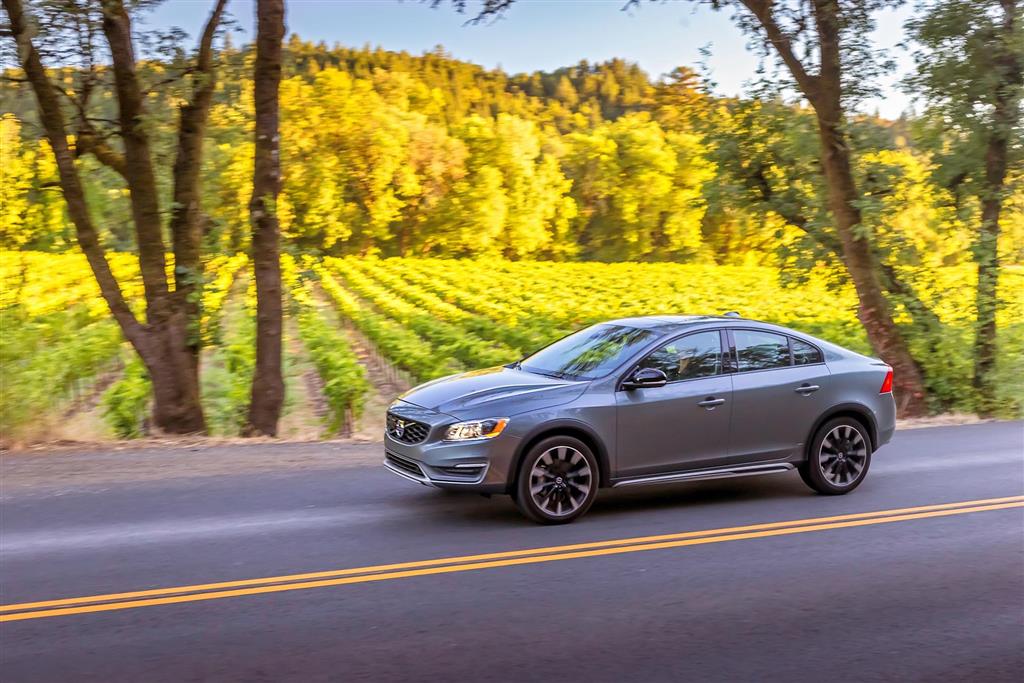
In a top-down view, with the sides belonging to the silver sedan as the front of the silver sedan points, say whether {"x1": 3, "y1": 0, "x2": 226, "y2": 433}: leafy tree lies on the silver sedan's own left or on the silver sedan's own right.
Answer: on the silver sedan's own right

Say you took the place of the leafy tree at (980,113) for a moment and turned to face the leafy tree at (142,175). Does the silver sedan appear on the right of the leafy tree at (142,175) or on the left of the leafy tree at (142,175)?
left

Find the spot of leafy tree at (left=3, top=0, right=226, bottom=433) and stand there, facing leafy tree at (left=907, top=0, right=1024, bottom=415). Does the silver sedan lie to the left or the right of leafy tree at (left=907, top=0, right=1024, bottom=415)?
right

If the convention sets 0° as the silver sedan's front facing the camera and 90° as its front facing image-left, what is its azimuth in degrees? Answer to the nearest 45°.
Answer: approximately 45°

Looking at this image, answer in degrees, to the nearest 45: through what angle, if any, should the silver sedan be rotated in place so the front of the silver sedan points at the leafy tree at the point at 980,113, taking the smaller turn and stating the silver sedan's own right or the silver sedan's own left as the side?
approximately 180°
